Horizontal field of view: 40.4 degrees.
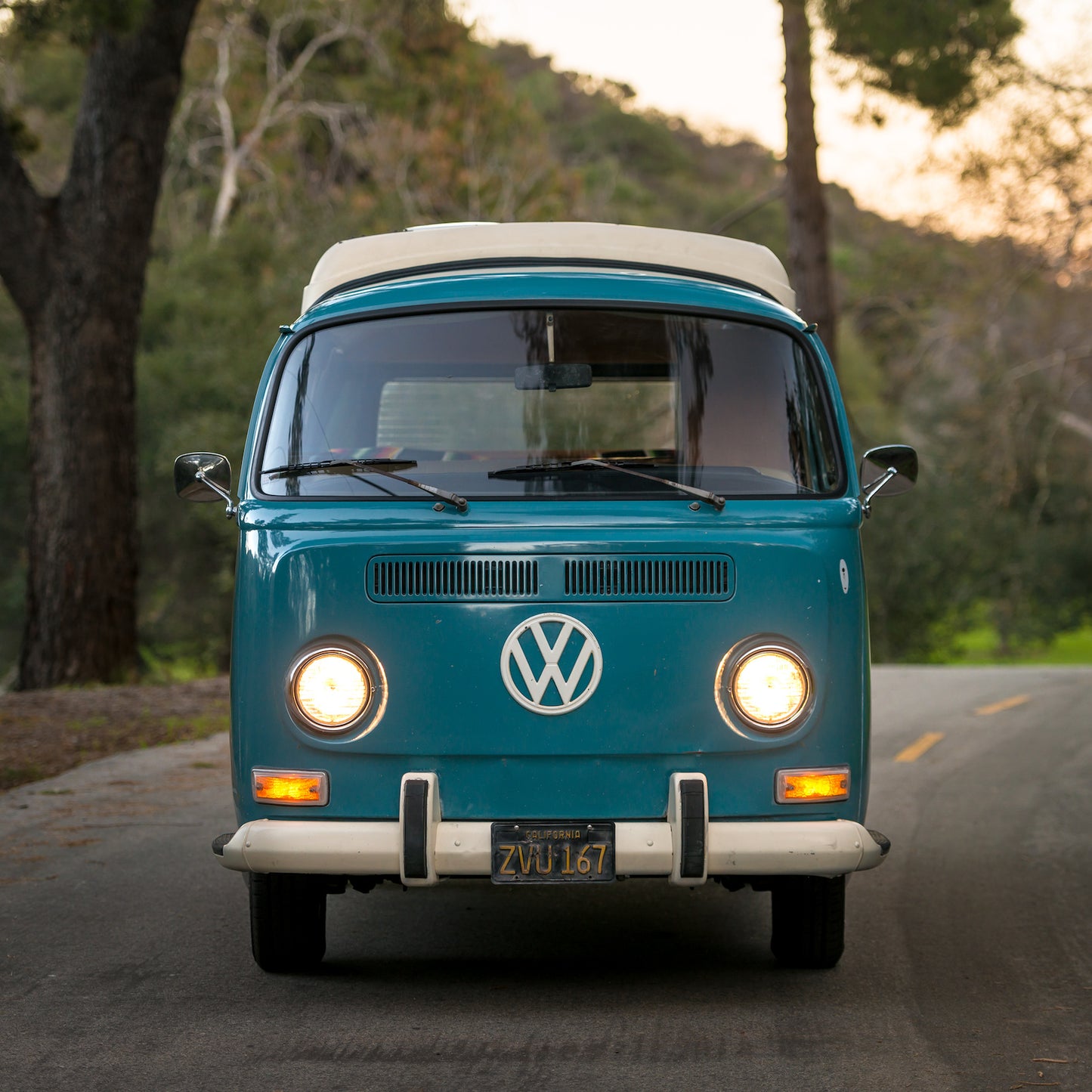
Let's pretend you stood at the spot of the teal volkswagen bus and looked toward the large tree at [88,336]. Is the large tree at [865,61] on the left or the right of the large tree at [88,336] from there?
right

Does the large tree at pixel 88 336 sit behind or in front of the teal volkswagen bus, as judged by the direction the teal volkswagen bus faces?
behind

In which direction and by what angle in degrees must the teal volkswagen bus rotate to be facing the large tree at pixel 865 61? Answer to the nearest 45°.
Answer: approximately 180°

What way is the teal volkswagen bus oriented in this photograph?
toward the camera

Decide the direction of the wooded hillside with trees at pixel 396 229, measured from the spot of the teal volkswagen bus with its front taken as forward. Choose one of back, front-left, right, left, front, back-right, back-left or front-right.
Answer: back
